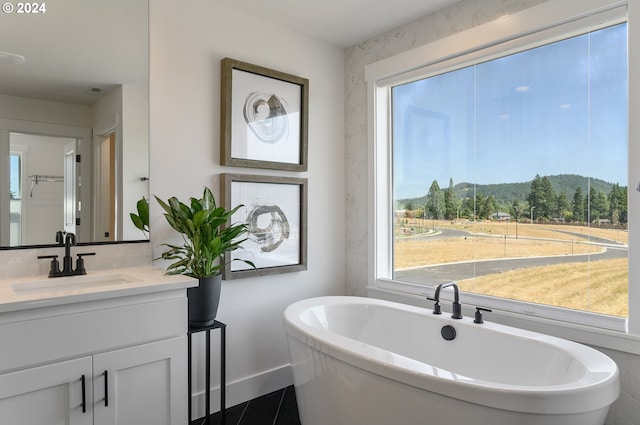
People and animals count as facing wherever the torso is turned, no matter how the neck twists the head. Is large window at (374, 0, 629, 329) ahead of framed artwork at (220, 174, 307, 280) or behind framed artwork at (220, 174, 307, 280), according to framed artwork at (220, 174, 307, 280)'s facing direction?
ahead

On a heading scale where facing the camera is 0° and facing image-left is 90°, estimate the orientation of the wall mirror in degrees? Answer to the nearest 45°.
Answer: approximately 0°

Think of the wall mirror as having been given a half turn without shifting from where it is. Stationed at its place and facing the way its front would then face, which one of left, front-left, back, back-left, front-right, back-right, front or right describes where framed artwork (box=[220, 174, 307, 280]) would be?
right

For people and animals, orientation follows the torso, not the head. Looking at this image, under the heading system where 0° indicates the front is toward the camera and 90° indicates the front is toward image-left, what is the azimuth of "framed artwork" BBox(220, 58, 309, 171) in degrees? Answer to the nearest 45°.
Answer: approximately 315°

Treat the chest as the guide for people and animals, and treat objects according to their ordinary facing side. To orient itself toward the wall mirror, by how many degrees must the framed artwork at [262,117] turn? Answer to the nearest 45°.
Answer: approximately 90° to its right

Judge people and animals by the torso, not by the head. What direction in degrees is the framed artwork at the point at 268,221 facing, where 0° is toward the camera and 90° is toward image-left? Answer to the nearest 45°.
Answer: approximately 315°

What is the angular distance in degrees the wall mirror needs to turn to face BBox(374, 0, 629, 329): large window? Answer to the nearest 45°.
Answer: approximately 45° to its left
